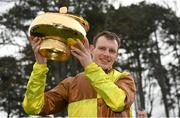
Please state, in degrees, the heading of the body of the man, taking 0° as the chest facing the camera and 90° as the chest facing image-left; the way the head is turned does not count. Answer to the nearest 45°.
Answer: approximately 0°
